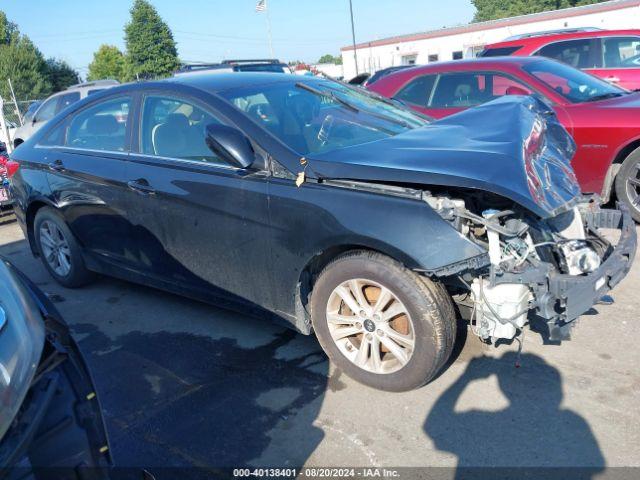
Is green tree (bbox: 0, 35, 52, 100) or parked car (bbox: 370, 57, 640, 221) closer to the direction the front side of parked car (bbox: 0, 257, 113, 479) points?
the parked car

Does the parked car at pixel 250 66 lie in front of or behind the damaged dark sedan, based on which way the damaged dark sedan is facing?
behind

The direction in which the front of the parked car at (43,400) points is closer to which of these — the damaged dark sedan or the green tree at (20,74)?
the damaged dark sedan

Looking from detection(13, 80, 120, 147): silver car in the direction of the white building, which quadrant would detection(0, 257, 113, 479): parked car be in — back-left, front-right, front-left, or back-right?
back-right

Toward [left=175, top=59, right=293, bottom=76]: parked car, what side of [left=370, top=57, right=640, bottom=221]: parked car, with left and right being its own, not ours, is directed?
back

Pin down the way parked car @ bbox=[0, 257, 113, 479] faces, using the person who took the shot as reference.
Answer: facing the viewer and to the right of the viewer

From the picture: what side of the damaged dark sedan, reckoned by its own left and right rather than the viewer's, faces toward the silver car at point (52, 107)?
back

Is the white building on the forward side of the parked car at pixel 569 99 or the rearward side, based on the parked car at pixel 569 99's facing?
on the rearward side

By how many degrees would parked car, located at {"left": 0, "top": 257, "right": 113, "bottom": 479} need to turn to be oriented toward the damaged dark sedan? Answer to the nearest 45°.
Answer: approximately 90° to its left

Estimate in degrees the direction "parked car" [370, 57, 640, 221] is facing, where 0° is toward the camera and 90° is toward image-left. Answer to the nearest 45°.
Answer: approximately 315°

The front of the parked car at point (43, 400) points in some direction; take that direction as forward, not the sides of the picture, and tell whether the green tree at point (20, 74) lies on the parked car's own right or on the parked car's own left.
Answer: on the parked car's own left

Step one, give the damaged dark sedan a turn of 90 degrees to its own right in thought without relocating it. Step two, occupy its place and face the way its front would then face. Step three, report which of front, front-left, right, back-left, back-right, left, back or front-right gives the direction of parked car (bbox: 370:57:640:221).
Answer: back

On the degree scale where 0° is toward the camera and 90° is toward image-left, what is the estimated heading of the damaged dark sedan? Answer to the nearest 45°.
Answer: approximately 315°
